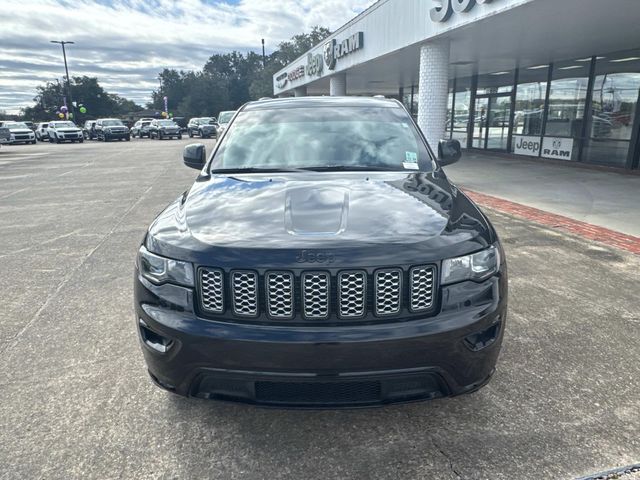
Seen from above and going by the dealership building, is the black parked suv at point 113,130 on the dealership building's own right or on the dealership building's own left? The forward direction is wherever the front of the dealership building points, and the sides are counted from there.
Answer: on the dealership building's own right

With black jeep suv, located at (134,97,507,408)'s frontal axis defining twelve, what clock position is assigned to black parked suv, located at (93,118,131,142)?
black parked suv, located at (93,118,131,142) is roughly at 5 o'clock from black jeep suv, located at (134,97,507,408).

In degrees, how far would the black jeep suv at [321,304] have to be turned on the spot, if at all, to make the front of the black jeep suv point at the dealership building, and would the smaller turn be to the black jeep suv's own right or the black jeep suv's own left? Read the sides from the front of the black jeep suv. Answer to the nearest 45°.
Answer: approximately 135° to the black jeep suv's own left

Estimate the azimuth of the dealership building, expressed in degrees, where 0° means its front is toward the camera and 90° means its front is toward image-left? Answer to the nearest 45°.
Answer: approximately 45°

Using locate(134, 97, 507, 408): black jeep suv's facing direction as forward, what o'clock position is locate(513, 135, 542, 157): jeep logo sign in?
The jeep logo sign is roughly at 7 o'clock from the black jeep suv.

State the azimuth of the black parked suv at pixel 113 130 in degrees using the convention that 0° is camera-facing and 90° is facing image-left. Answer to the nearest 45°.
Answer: approximately 315°
